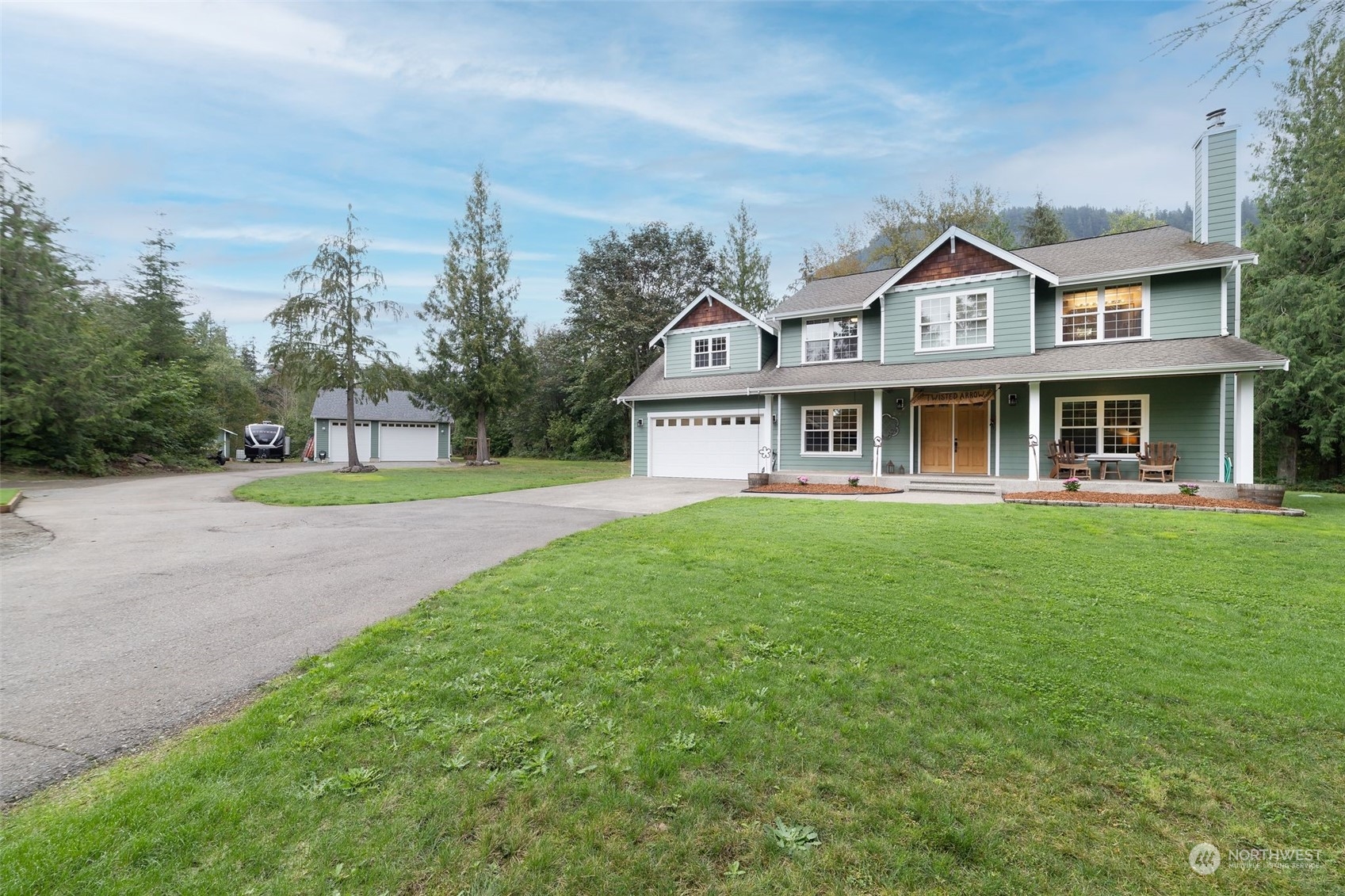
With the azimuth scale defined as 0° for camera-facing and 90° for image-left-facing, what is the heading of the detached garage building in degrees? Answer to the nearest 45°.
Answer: approximately 0°

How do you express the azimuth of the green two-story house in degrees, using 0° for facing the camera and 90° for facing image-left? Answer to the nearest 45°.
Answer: approximately 0°

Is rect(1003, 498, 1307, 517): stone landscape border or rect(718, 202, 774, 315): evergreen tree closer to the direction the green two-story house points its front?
the stone landscape border

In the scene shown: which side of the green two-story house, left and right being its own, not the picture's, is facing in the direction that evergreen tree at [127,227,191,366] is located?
right

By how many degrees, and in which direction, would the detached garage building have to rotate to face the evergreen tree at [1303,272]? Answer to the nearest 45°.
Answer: approximately 45° to its left

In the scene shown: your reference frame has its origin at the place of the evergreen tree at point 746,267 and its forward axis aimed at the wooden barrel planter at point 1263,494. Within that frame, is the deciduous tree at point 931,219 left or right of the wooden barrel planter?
left

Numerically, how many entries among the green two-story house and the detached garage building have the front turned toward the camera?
2

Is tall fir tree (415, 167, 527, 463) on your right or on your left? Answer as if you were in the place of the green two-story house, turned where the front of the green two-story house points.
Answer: on your right

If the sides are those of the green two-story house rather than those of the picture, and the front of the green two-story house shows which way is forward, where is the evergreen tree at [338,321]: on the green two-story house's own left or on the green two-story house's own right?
on the green two-story house's own right

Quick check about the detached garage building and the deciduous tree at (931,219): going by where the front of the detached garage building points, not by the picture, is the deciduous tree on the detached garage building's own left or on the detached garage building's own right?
on the detached garage building's own left
